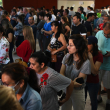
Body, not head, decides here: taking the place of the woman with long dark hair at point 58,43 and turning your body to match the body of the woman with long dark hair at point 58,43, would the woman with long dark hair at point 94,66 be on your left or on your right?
on your left

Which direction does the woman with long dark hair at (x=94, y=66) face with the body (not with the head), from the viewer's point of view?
to the viewer's left

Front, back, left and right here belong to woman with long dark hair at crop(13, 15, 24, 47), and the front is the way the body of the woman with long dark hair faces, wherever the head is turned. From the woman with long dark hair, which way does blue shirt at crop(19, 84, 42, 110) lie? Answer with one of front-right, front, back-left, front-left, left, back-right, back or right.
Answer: left

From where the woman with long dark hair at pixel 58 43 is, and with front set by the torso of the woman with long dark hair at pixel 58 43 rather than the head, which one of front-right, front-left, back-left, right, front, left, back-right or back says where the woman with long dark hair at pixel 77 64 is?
front-left

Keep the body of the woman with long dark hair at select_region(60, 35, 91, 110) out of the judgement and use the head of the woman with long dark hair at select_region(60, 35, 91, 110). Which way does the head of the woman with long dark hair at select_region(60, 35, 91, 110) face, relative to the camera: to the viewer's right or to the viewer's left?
to the viewer's left

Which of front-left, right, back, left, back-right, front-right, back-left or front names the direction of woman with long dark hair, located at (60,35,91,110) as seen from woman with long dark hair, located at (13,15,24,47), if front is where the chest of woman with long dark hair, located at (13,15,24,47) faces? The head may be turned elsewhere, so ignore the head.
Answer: left

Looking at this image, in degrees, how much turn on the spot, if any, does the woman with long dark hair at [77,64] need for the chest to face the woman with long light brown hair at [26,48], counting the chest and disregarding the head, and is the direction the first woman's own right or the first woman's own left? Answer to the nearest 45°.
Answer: approximately 90° to the first woman's own right
